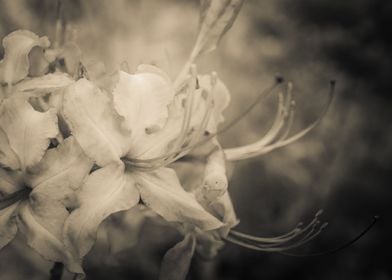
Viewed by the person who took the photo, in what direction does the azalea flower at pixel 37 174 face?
facing the viewer and to the left of the viewer
